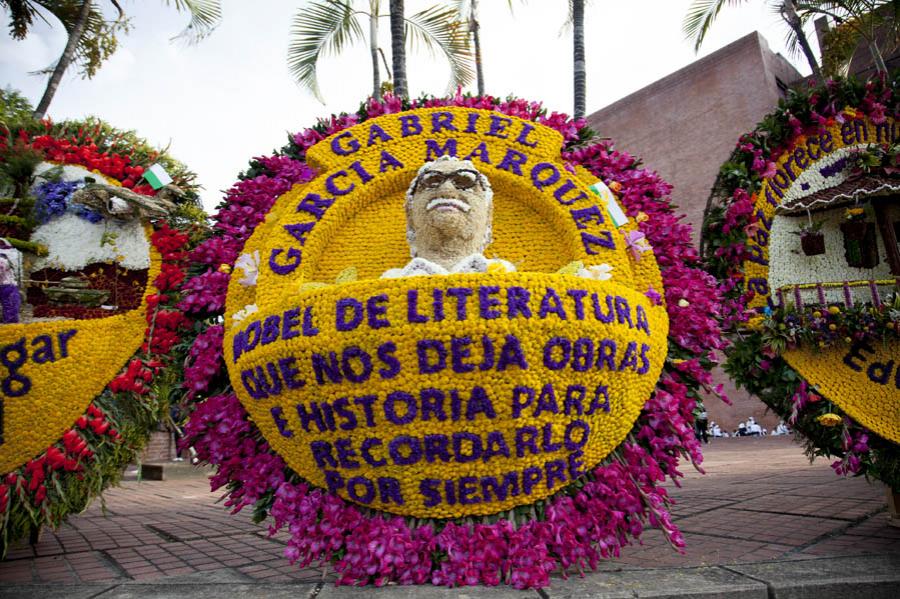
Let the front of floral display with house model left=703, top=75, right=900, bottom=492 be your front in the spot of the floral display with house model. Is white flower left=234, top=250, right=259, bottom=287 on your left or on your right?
on your right

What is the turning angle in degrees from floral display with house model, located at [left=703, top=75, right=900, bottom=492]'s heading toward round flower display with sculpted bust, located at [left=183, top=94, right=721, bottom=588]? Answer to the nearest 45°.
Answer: approximately 45° to its right

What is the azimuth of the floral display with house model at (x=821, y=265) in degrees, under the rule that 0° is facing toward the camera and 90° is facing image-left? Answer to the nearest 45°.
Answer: approximately 0°

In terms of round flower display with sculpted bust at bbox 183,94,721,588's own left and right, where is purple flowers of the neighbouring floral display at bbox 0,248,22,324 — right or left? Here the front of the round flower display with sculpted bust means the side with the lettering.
on its right

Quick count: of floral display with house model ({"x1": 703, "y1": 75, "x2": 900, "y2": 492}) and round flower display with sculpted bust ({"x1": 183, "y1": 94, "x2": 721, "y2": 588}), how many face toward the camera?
2

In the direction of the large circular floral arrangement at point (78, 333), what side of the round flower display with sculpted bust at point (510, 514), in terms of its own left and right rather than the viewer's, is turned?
right

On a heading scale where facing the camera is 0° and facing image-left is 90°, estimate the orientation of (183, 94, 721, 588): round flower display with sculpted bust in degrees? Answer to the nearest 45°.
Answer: approximately 0°
